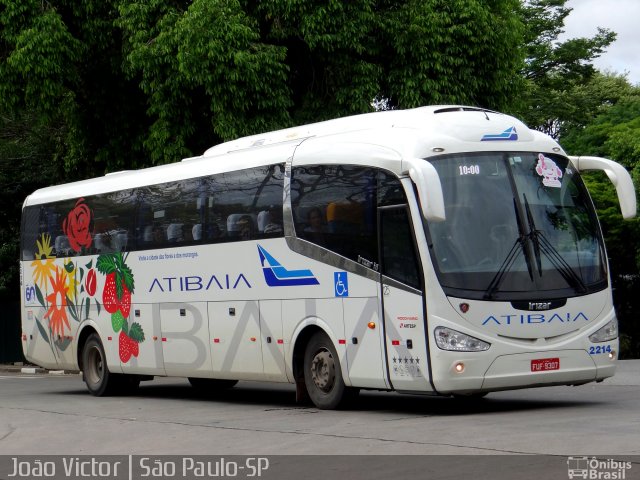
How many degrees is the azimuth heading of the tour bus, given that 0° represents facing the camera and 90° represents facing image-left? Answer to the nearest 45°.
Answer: approximately 315°

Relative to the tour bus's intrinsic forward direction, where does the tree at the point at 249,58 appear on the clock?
The tree is roughly at 7 o'clock from the tour bus.
